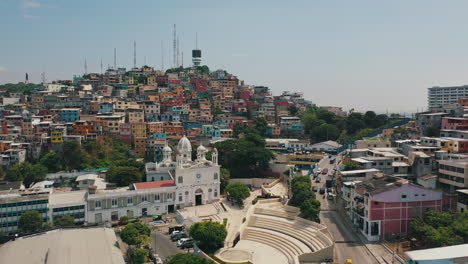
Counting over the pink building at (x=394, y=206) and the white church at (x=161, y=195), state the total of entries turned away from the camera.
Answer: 0

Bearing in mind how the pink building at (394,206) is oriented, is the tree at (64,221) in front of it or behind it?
in front

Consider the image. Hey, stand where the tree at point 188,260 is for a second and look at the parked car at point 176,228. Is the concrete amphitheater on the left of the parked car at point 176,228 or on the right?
right

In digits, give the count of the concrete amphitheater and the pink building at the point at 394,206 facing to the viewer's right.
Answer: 0

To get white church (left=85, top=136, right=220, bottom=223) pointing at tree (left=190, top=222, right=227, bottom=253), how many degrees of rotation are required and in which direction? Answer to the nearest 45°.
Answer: approximately 45° to its right

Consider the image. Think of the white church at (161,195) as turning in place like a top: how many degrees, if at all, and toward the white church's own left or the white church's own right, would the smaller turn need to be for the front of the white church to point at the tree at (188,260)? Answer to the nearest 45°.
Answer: approximately 45° to the white church's own right

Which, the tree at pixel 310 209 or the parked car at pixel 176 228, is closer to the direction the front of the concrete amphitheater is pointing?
the parked car

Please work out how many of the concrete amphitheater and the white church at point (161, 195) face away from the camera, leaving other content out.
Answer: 0

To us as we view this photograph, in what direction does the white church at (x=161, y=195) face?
facing the viewer and to the right of the viewer

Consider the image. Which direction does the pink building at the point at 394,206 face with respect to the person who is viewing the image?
facing the viewer and to the left of the viewer

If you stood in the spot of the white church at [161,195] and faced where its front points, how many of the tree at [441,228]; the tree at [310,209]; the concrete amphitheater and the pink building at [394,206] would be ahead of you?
4
